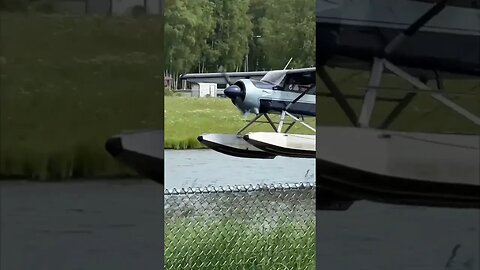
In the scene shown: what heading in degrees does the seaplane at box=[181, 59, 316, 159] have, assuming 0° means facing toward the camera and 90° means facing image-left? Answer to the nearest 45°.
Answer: approximately 45°
